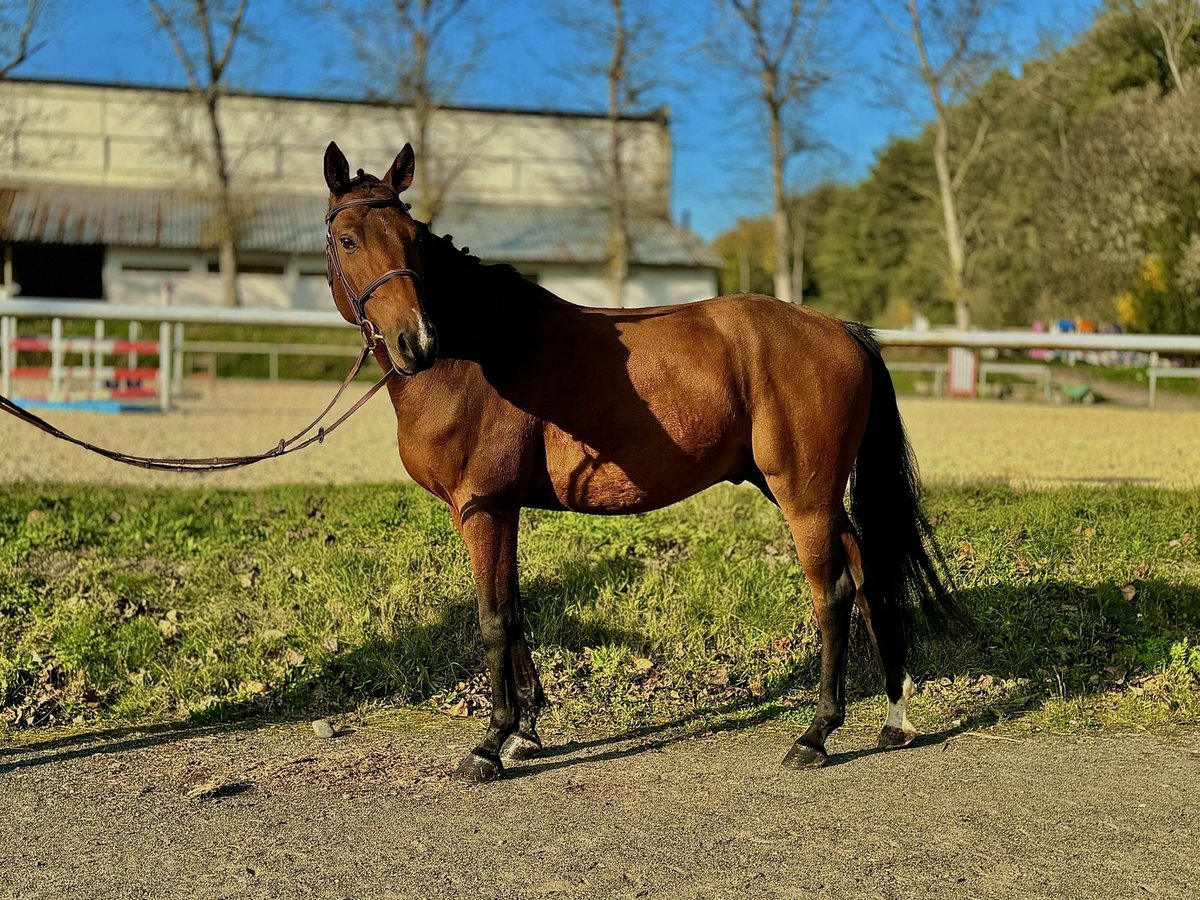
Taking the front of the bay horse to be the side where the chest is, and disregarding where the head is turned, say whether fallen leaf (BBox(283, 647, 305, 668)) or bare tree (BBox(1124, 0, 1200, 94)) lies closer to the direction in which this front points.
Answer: the fallen leaf

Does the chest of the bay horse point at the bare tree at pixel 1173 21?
no

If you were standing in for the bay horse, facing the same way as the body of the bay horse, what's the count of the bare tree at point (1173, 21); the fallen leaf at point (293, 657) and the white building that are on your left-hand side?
0

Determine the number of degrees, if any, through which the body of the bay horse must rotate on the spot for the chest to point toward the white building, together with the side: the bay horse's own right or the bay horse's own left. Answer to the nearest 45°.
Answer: approximately 90° to the bay horse's own right

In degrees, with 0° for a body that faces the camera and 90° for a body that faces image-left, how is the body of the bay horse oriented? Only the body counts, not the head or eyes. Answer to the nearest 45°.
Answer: approximately 90°

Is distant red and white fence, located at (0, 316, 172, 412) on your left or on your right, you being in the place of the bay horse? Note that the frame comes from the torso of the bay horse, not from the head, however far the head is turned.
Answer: on your right

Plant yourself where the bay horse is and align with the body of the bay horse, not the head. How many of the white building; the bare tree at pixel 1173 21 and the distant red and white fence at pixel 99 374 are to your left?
0

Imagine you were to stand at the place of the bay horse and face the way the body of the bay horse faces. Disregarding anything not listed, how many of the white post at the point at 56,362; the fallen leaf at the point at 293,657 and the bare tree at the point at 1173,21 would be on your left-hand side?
0

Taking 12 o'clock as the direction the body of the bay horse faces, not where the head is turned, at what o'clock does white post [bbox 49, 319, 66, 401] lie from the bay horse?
The white post is roughly at 2 o'clock from the bay horse.

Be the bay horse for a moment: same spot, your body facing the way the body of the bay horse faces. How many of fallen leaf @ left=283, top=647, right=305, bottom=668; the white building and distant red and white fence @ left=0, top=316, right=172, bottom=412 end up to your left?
0

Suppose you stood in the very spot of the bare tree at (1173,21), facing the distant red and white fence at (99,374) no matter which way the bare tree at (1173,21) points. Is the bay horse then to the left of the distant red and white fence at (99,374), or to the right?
left
